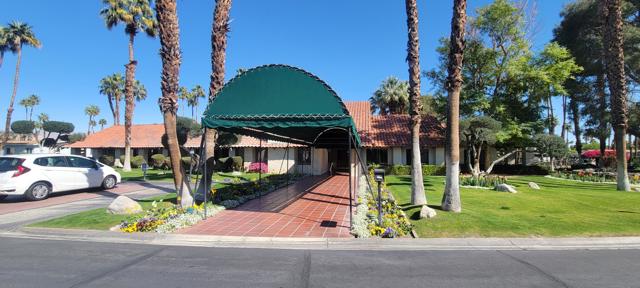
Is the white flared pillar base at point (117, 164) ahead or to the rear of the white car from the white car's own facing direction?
ahead

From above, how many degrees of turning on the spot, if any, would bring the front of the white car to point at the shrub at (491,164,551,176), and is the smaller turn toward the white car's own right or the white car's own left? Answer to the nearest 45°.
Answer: approximately 45° to the white car's own right

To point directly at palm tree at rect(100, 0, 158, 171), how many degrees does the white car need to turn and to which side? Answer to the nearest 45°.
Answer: approximately 45° to its left

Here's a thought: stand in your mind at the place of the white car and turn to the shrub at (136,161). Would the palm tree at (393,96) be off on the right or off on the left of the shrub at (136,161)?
right

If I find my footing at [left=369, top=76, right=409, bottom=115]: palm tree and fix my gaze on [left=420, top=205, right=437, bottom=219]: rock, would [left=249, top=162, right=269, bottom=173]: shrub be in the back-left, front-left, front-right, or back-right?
front-right

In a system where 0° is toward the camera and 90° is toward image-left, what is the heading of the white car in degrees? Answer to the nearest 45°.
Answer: approximately 225°

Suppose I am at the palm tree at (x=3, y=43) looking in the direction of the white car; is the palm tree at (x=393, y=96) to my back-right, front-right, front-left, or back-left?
front-left

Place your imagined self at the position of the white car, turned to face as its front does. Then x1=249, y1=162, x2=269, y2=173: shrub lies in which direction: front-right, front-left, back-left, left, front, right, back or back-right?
front

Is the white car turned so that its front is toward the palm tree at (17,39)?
no
